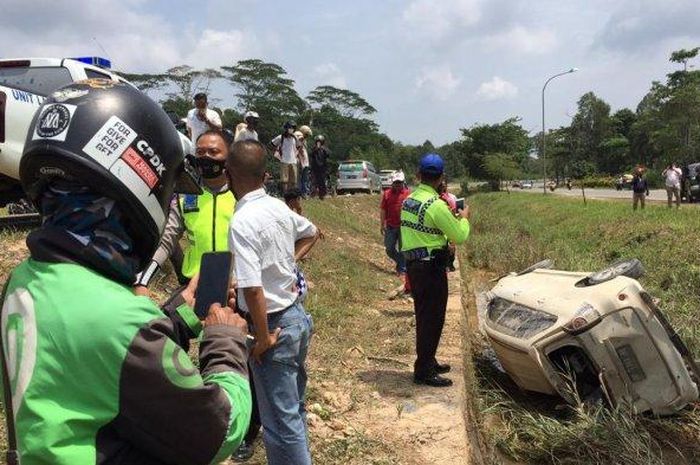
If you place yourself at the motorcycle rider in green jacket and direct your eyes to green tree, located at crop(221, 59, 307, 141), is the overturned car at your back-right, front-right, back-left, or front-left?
front-right

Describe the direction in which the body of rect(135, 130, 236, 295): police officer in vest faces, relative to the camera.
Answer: toward the camera

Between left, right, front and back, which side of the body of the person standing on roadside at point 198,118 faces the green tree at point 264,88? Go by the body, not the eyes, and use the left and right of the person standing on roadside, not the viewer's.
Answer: back

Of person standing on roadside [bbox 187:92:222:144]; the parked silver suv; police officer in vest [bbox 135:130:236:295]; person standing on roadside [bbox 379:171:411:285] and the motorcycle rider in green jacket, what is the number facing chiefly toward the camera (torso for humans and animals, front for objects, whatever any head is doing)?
3

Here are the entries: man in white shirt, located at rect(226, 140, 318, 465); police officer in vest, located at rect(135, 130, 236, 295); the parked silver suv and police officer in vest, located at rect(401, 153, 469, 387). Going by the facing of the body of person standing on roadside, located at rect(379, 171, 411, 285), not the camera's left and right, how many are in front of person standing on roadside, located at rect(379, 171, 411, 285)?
3

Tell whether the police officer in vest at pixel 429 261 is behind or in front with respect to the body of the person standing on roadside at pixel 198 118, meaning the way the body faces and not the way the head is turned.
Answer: in front

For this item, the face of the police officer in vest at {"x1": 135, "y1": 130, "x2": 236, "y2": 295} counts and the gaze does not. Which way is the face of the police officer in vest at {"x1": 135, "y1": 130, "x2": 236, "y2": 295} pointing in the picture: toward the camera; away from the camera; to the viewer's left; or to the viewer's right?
toward the camera

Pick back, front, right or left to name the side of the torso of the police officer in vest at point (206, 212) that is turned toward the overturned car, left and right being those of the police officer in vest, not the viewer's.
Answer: left

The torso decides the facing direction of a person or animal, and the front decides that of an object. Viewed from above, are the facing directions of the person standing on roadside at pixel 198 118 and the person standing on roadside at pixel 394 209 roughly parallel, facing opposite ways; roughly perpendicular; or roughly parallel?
roughly parallel

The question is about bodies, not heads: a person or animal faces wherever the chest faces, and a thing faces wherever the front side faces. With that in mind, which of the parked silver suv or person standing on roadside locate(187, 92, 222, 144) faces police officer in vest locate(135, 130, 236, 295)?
the person standing on roadside

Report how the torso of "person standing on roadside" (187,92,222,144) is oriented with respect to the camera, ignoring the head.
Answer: toward the camera

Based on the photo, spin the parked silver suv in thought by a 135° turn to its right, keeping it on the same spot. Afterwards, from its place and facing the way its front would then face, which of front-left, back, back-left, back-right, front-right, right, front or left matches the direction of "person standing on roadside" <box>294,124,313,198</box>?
front
